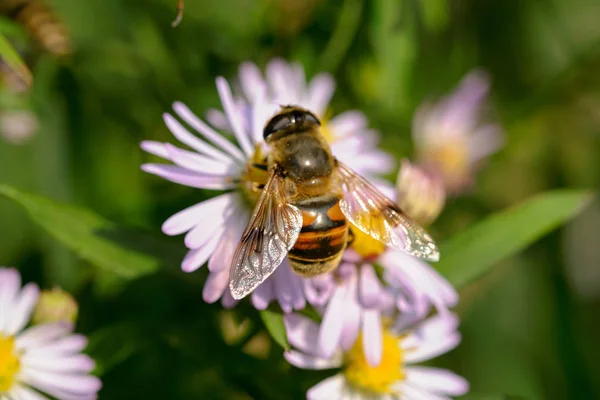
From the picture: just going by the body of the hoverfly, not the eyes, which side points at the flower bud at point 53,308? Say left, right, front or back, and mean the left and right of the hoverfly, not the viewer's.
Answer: left

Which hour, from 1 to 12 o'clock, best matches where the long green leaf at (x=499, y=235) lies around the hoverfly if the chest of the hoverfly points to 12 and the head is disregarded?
The long green leaf is roughly at 2 o'clock from the hoverfly.

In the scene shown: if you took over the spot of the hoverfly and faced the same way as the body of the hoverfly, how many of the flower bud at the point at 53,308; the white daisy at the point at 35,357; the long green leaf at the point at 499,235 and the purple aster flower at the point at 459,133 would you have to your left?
2

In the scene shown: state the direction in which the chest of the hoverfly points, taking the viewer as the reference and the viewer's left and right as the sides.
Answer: facing away from the viewer

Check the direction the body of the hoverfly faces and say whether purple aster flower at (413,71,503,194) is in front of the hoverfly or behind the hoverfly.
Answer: in front

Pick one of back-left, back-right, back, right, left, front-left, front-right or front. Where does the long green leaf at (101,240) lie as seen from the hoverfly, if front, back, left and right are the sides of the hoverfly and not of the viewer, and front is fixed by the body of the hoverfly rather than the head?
left
